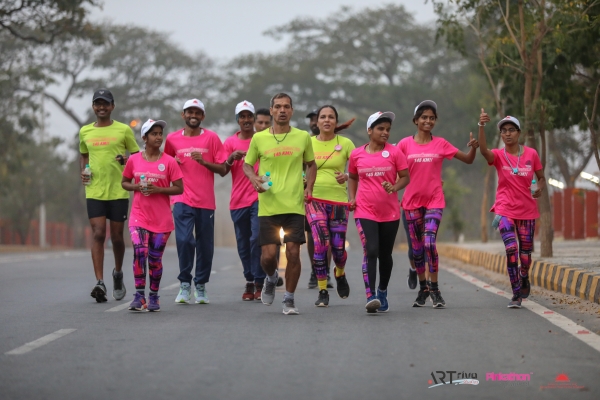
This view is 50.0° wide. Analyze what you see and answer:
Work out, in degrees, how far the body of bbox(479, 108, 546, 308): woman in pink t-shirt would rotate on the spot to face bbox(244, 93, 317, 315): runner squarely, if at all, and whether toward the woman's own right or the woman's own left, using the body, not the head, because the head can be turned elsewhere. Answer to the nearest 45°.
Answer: approximately 45° to the woman's own right

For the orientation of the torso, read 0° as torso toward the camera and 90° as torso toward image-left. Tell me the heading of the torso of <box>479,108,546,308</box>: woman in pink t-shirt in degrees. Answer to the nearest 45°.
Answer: approximately 0°

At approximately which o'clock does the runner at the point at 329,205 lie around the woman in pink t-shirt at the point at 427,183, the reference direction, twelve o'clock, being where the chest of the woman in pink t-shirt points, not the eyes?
The runner is roughly at 3 o'clock from the woman in pink t-shirt.

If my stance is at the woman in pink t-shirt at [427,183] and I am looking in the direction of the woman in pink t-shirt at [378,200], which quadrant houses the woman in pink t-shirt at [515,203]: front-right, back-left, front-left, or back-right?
back-left

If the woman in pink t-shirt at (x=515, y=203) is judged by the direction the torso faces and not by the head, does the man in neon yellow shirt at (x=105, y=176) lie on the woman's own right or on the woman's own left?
on the woman's own right

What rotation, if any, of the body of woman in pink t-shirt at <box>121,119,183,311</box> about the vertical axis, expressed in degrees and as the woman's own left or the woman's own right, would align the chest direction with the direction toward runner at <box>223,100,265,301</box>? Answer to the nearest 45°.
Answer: approximately 135° to the woman's own left

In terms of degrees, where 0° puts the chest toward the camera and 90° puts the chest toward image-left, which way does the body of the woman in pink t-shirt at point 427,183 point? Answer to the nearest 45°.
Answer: approximately 0°
